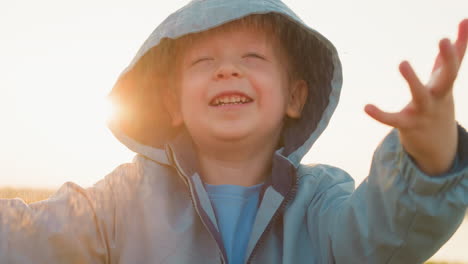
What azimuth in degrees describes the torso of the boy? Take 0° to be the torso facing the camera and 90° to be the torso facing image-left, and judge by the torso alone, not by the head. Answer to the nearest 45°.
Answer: approximately 0°
